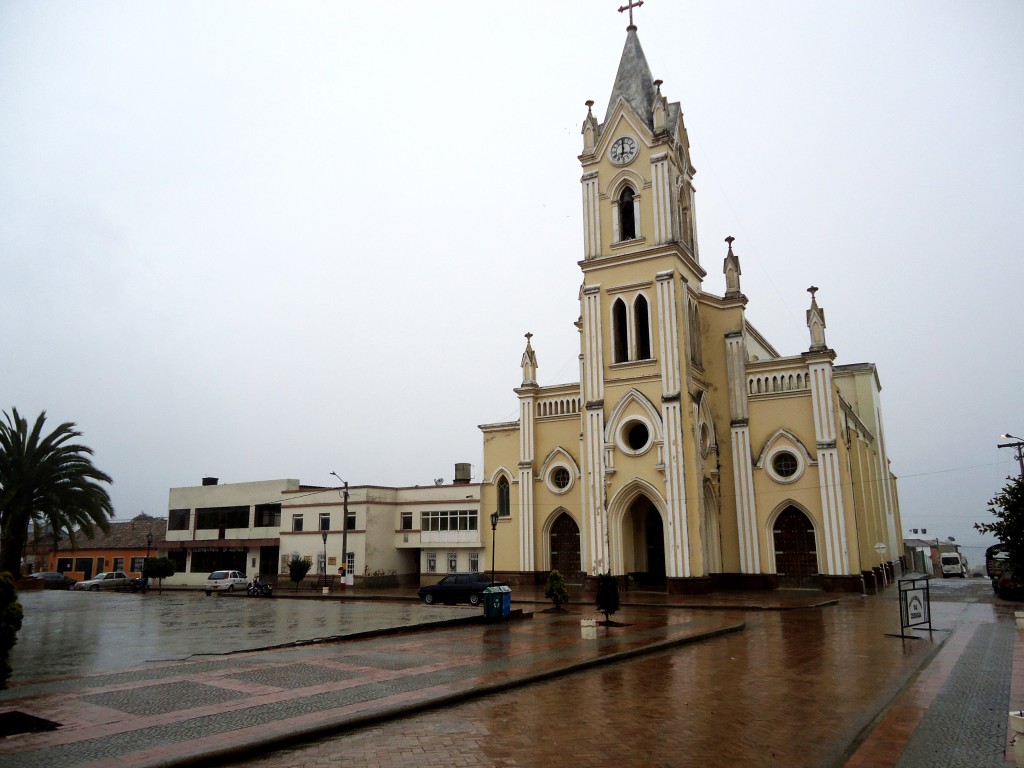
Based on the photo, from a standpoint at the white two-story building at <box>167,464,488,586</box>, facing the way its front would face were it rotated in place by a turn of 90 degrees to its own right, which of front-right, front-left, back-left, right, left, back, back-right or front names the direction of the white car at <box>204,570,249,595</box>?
front

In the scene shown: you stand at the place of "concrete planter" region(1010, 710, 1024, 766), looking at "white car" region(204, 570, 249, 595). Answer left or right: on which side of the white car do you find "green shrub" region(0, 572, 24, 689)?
left

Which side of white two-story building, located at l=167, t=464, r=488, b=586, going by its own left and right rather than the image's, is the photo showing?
front

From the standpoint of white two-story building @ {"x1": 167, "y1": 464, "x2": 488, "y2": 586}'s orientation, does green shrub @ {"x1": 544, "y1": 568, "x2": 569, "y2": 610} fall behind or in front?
in front

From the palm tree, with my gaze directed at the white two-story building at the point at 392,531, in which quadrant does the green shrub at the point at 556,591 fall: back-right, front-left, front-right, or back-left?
front-right

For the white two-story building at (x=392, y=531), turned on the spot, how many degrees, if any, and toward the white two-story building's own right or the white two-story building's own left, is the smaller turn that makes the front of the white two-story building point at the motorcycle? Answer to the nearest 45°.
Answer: approximately 45° to the white two-story building's own right

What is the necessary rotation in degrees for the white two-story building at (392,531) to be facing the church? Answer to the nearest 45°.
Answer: approximately 45° to its left

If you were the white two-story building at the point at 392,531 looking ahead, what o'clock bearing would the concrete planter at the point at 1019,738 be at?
The concrete planter is roughly at 12 o'clock from the white two-story building.

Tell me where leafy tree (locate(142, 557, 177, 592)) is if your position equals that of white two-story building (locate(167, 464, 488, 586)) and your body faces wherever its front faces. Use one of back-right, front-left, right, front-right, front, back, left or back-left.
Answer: right

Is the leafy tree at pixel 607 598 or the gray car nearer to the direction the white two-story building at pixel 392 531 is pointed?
the leafy tree

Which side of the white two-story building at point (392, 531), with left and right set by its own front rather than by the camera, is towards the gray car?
right

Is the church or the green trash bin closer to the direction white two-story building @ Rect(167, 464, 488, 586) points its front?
the green trash bin
